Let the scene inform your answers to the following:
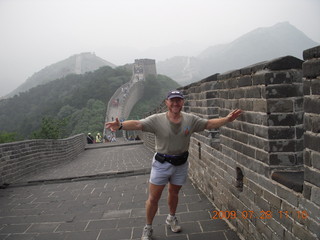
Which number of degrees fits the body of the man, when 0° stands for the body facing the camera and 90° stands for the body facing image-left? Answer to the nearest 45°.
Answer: approximately 0°
